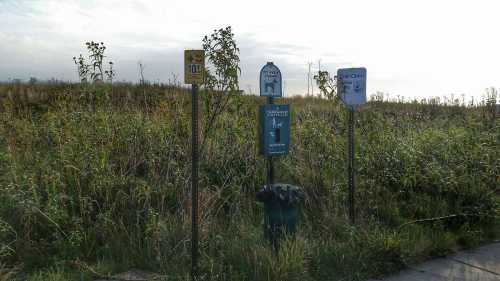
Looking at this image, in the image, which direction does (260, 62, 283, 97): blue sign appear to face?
toward the camera

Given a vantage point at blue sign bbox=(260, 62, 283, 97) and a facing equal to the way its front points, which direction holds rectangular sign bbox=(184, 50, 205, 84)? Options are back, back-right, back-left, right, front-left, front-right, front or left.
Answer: front-right

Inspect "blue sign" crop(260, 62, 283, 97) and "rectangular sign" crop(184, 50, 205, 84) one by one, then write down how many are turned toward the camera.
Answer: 2

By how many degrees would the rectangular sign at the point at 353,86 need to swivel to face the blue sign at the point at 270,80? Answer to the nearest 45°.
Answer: approximately 45° to its right

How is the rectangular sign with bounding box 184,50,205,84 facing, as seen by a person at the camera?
facing the viewer

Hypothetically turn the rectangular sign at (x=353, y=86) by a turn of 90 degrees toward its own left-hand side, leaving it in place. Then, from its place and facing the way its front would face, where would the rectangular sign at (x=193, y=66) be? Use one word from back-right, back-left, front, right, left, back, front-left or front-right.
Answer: back-right

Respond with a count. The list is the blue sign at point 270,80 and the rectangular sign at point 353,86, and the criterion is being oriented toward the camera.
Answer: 2
